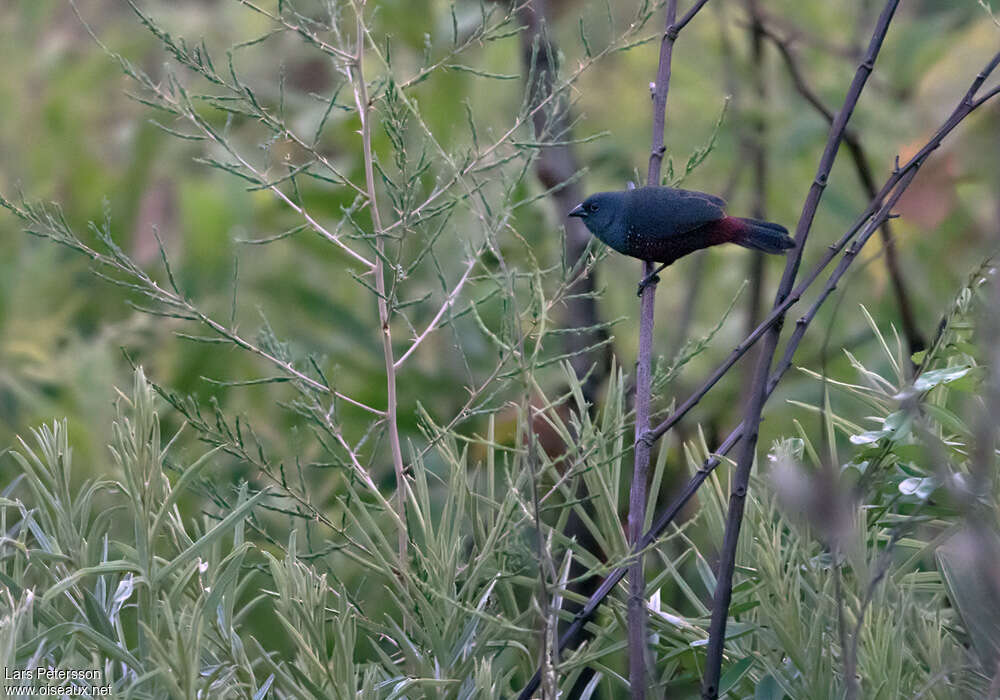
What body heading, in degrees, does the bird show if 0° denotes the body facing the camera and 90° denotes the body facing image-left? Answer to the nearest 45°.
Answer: approximately 90°
